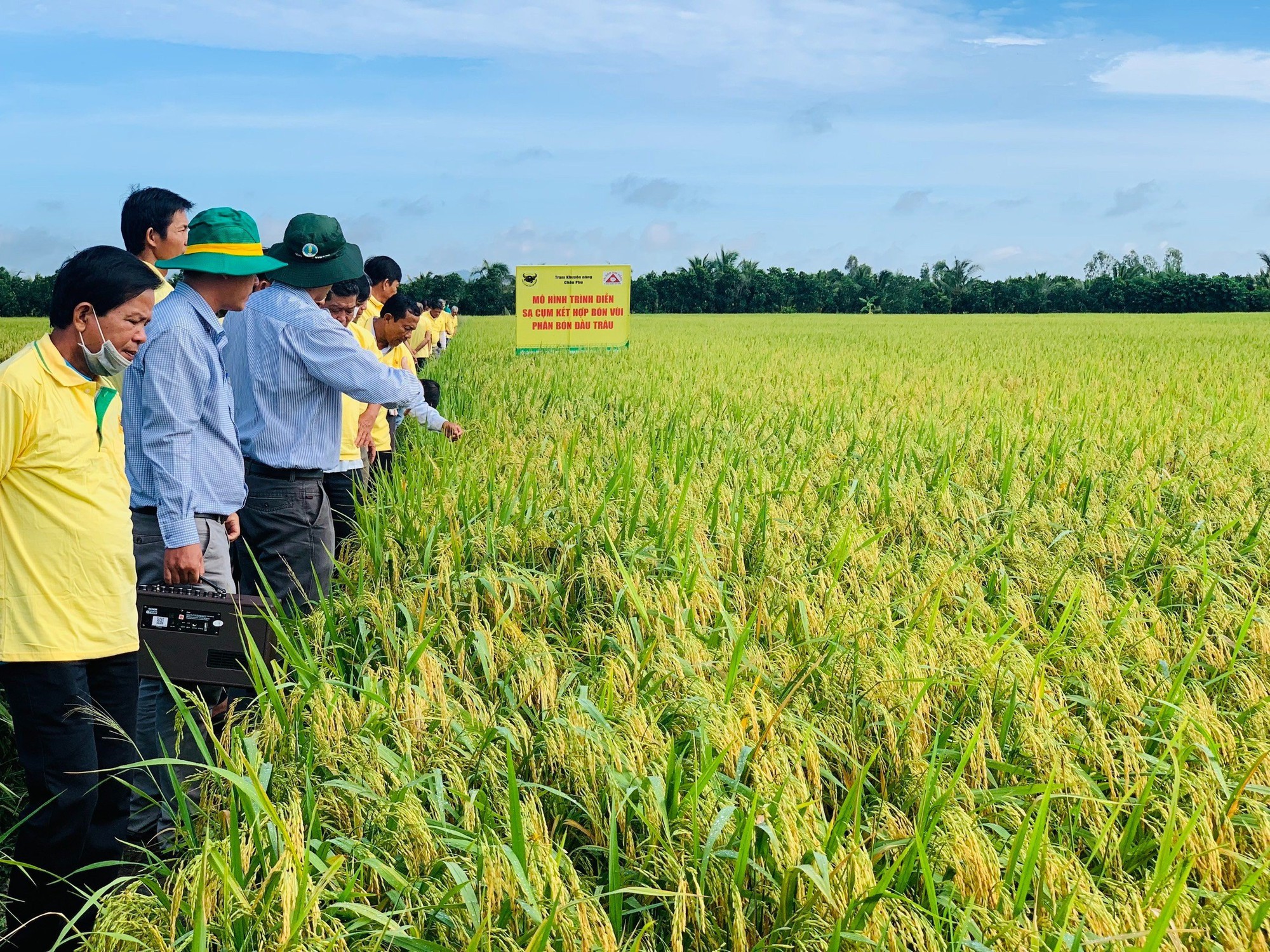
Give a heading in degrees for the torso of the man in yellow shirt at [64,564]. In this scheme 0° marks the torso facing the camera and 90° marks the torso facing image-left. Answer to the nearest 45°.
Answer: approximately 315°

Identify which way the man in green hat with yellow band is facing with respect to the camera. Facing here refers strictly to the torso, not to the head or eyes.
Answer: to the viewer's right

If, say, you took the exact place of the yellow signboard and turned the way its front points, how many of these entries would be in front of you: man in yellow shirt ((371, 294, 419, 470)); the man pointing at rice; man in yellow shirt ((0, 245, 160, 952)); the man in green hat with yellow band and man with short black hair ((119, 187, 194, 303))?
5

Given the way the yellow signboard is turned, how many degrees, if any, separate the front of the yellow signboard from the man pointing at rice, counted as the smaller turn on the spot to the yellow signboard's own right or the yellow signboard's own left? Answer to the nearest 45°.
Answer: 0° — it already faces them

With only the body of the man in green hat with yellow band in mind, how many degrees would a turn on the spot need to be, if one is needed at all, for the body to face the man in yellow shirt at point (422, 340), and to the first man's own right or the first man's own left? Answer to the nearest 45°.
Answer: approximately 90° to the first man's own left

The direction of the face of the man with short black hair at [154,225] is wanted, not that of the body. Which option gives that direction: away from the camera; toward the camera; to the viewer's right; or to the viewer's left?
to the viewer's right

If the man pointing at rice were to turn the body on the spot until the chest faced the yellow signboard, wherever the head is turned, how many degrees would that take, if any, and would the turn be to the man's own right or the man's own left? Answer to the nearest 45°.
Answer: approximately 45° to the man's own left

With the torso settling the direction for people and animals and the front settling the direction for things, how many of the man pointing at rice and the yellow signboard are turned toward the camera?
1

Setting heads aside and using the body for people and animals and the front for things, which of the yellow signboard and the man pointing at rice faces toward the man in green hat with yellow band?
the yellow signboard

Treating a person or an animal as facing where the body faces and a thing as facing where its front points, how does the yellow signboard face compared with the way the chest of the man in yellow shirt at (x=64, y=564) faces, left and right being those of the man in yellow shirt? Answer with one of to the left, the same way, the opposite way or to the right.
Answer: to the right

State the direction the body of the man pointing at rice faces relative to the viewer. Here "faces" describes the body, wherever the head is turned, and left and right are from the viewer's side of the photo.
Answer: facing away from the viewer and to the right of the viewer

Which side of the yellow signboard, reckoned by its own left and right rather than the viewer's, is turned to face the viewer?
front

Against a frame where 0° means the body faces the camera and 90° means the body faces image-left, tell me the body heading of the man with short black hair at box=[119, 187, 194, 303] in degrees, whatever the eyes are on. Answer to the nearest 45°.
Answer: approximately 270°

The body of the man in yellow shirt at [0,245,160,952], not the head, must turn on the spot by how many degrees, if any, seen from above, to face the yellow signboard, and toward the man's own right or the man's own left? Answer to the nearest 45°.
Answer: approximately 90° to the man's own left

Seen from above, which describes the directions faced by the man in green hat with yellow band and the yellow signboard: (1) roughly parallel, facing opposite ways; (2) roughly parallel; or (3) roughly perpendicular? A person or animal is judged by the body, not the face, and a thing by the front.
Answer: roughly perpendicular

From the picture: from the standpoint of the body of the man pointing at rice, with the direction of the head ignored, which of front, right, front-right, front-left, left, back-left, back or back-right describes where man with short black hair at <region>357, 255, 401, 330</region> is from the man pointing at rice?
front-left

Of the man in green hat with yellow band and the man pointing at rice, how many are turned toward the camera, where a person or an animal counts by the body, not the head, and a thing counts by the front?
0
